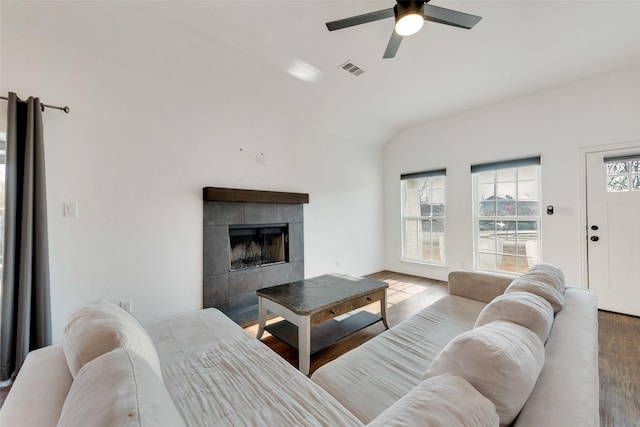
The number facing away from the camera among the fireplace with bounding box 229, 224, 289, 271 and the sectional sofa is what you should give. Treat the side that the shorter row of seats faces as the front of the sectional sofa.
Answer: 1

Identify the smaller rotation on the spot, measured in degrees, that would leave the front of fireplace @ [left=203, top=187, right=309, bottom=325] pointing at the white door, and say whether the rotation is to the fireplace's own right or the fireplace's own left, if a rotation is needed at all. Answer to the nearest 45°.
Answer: approximately 45° to the fireplace's own left

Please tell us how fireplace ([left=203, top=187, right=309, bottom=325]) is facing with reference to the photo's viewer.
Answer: facing the viewer and to the right of the viewer

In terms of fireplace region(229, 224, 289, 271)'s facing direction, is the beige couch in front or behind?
in front

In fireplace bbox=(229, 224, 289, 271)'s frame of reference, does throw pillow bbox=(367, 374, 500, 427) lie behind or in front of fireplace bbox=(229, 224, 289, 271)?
in front

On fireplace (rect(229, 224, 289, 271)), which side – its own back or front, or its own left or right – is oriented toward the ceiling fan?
front

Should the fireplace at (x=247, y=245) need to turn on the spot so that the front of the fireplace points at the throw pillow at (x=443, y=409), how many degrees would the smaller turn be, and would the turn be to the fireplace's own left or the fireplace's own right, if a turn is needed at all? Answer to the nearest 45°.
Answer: approximately 45° to the fireplace's own right

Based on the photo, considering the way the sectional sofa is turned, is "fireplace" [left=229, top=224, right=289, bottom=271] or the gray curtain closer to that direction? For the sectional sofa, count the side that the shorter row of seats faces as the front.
the fireplace

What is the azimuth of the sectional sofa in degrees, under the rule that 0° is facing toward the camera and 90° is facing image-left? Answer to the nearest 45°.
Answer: approximately 180°

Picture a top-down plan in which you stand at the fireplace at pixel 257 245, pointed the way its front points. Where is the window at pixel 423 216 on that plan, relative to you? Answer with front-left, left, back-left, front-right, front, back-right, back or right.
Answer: front-left

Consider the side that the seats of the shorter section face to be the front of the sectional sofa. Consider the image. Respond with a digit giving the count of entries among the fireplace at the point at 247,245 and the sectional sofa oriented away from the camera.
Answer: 1

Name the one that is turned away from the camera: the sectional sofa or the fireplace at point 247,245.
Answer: the sectional sofa
